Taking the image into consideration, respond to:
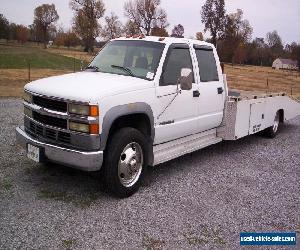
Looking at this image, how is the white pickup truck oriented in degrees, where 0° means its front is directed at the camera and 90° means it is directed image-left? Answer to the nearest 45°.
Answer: approximately 45°
